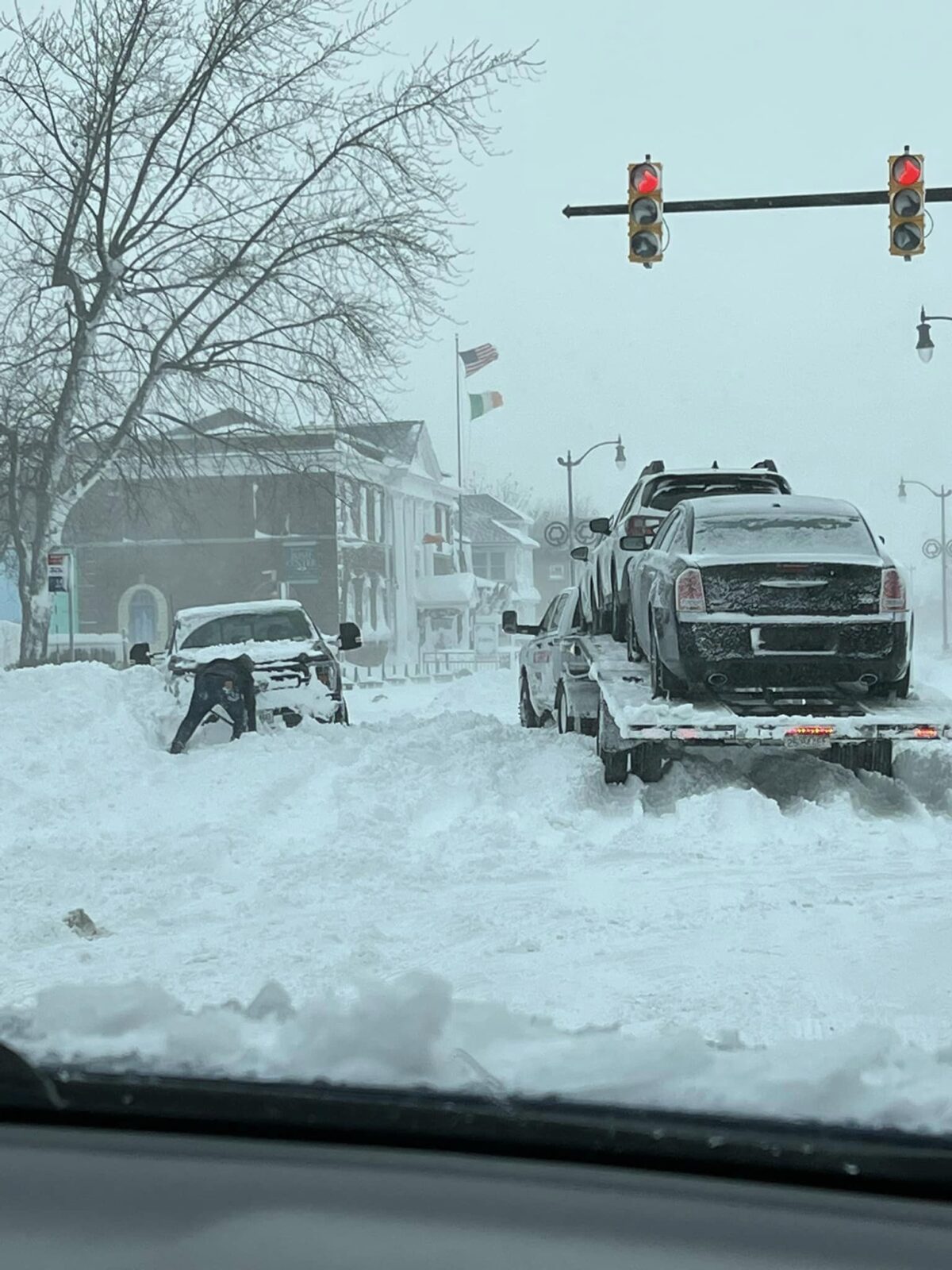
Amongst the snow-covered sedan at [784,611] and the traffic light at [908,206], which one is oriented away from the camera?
the snow-covered sedan

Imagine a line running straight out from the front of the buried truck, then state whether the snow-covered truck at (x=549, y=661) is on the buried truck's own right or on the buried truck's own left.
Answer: on the buried truck's own left

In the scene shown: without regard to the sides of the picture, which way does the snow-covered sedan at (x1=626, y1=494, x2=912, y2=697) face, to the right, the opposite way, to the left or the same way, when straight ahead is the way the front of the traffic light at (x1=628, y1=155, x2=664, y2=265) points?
the opposite way

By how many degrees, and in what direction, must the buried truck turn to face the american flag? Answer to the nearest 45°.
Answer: approximately 135° to its left

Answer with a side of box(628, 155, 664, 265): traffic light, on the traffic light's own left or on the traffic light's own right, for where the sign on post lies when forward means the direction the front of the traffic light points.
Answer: on the traffic light's own right

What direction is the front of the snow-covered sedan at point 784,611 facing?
away from the camera

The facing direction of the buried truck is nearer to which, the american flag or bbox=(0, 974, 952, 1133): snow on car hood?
the snow on car hood

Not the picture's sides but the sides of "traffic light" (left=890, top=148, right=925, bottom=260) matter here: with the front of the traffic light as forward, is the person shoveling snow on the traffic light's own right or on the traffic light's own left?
on the traffic light's own right

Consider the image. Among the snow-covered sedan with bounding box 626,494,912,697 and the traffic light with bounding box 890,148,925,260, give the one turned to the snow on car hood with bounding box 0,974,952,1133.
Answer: the traffic light

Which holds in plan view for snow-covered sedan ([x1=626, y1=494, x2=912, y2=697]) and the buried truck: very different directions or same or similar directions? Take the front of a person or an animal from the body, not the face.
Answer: very different directions
